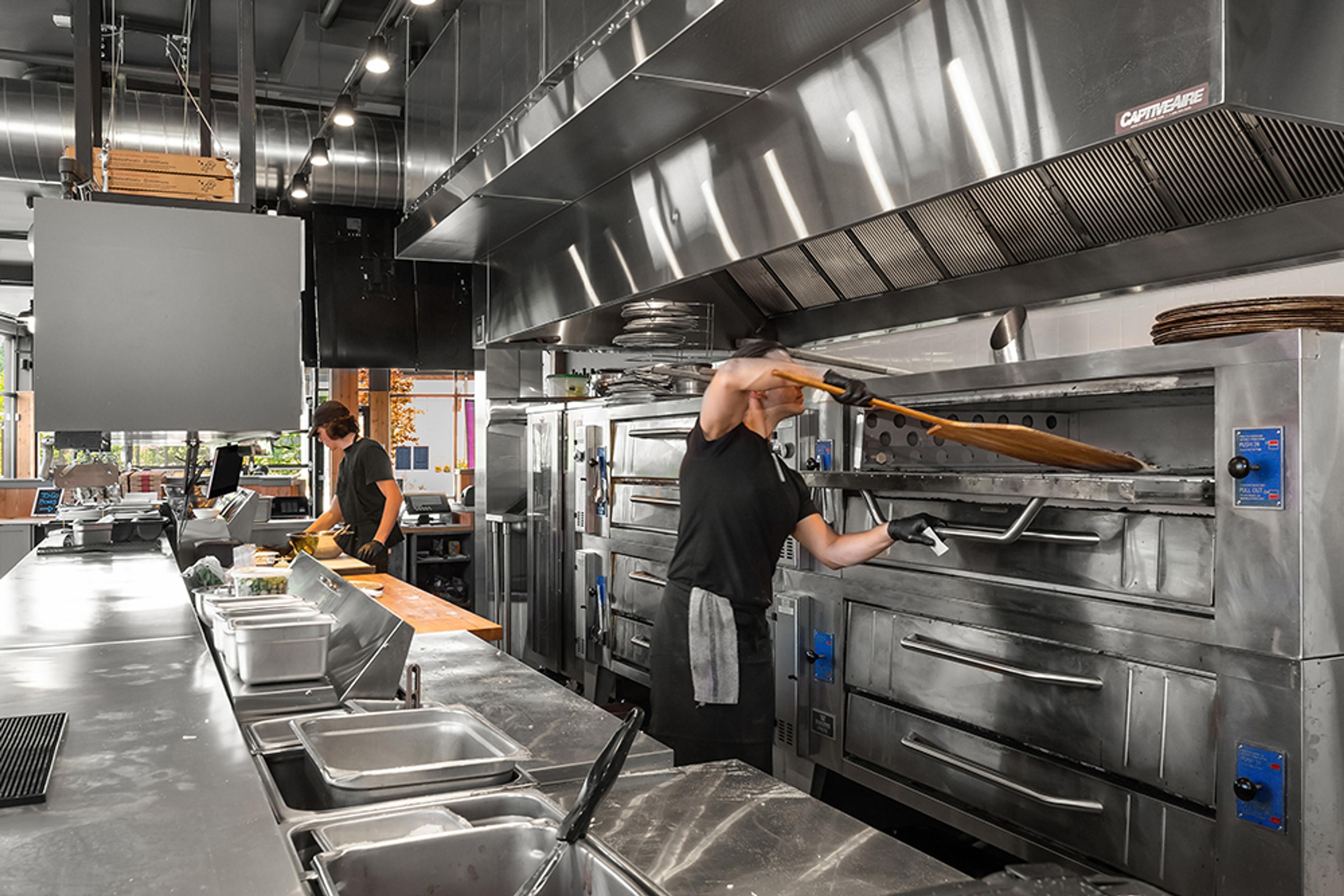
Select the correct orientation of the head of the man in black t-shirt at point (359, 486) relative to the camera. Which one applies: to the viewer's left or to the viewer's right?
to the viewer's left

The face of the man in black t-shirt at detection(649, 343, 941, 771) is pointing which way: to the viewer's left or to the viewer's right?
to the viewer's right

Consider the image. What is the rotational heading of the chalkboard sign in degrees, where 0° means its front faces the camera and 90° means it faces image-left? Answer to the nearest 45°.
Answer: approximately 0°

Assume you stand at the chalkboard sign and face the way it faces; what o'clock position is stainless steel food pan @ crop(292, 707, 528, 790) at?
The stainless steel food pan is roughly at 12 o'clock from the chalkboard sign.

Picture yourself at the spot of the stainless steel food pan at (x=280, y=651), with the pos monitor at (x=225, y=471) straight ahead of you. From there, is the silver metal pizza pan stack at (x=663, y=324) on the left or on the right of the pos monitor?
right

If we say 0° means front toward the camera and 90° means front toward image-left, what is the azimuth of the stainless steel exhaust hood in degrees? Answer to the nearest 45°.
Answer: approximately 45°

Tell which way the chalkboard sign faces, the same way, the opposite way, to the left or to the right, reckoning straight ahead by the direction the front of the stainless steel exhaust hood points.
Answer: to the left
